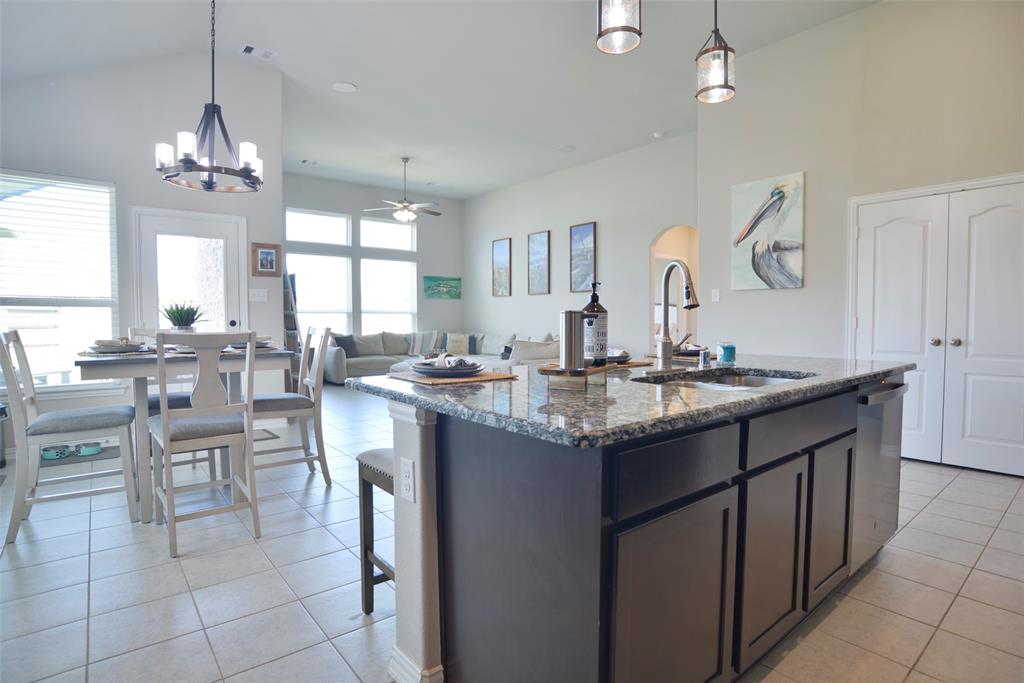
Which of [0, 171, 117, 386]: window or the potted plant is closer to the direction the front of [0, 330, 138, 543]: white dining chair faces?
the potted plant

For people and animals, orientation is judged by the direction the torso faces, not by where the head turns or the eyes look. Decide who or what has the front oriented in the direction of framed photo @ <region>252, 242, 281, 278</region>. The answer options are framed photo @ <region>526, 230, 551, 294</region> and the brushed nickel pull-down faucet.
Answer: framed photo @ <region>526, 230, 551, 294</region>

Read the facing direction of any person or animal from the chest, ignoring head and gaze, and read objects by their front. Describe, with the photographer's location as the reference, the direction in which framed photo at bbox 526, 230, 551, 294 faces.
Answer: facing the viewer and to the left of the viewer

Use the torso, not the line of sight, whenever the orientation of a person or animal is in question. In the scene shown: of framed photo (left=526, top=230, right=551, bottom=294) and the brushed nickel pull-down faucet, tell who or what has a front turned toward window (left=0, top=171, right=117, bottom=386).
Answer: the framed photo

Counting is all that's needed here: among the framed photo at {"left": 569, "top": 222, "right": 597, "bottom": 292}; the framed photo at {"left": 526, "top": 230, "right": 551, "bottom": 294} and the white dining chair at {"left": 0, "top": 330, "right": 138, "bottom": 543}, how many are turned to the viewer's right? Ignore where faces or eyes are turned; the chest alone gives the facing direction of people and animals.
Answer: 1

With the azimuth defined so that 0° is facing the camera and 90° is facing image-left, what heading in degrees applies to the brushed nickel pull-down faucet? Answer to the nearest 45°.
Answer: approximately 315°

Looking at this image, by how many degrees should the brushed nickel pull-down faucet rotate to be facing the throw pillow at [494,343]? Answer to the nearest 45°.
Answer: approximately 180°

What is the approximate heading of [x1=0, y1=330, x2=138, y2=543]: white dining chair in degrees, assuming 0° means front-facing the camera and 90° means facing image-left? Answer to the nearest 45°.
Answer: approximately 270°

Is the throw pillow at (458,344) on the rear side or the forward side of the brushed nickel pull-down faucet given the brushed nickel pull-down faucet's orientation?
on the rear side

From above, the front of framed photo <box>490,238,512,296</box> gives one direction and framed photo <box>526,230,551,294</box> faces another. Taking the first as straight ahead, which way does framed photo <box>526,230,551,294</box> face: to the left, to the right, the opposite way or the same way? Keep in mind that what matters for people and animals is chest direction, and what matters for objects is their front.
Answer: the same way

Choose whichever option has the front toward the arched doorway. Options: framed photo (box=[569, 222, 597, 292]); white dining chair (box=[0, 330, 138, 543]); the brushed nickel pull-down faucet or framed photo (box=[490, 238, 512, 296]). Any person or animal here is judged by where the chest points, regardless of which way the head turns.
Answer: the white dining chair

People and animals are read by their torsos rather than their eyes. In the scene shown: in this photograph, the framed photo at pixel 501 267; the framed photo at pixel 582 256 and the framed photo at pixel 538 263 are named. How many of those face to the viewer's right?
0

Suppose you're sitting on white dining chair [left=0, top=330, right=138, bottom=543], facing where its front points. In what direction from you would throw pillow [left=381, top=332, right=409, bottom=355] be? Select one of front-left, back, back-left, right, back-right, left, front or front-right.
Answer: front-left

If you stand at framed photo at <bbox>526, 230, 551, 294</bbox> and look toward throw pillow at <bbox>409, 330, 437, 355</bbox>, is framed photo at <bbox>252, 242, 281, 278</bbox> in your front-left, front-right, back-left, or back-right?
front-left

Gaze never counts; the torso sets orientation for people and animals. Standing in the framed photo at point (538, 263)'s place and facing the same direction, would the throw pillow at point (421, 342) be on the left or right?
on its right

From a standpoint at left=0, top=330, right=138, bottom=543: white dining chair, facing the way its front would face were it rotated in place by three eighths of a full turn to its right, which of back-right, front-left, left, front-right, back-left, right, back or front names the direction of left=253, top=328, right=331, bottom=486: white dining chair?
back-left

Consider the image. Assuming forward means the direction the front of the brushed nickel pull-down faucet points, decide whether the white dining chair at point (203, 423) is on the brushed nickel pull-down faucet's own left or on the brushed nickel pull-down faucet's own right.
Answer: on the brushed nickel pull-down faucet's own right

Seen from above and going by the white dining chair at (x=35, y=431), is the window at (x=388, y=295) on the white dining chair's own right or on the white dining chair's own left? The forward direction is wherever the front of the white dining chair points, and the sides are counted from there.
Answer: on the white dining chair's own left

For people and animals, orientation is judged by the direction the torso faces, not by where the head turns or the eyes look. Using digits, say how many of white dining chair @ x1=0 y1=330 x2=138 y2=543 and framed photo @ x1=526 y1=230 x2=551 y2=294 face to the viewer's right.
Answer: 1
